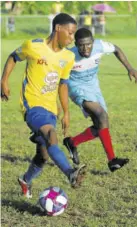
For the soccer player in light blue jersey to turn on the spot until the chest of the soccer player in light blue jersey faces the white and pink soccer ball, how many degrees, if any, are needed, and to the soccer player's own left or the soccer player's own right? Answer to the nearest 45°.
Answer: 0° — they already face it

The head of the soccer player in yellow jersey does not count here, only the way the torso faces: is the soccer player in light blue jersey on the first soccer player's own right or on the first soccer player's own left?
on the first soccer player's own left
